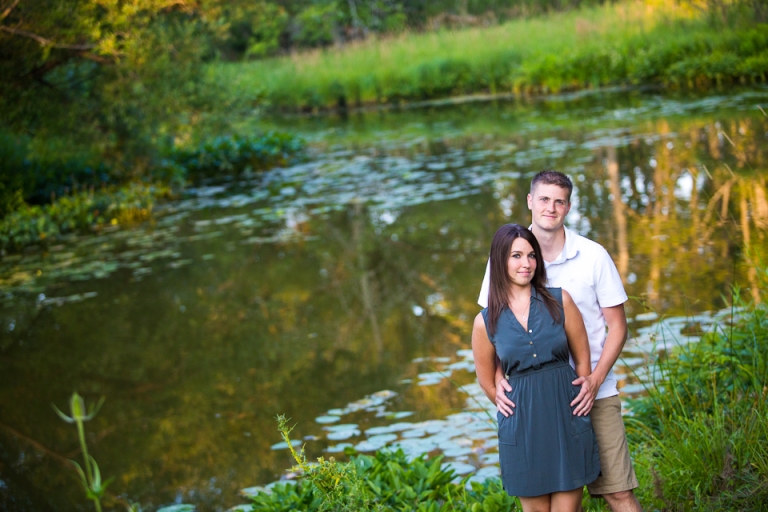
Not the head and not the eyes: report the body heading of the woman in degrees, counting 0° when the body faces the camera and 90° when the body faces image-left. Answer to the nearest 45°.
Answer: approximately 0°

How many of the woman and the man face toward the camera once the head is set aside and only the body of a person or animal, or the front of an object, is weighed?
2

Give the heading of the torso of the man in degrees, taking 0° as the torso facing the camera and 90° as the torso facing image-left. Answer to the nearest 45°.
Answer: approximately 0°
